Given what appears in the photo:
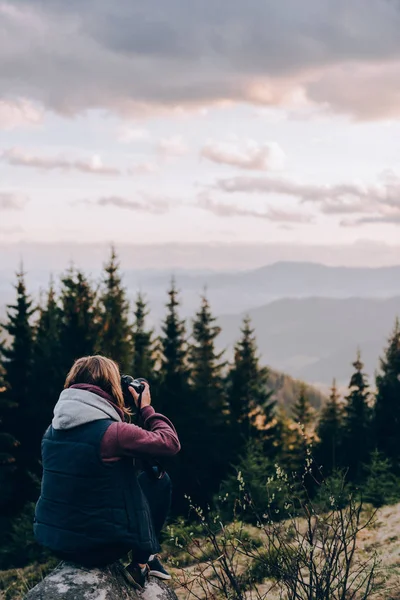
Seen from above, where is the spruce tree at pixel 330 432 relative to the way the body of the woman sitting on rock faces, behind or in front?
in front

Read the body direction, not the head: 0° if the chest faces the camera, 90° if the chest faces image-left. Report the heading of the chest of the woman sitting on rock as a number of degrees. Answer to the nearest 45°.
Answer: approximately 225°

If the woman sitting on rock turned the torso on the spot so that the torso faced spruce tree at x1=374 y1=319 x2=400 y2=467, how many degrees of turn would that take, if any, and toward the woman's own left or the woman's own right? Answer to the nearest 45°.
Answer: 0° — they already face it

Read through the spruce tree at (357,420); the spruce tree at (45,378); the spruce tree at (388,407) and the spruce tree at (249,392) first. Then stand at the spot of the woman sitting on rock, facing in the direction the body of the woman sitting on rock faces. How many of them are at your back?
0

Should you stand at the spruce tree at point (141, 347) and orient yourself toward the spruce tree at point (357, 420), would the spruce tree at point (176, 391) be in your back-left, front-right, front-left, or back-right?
front-right

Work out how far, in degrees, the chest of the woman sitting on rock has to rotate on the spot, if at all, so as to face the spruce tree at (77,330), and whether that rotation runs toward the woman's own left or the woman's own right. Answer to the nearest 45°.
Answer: approximately 45° to the woman's own left

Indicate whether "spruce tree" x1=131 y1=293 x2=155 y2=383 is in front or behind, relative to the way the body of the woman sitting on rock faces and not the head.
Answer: in front

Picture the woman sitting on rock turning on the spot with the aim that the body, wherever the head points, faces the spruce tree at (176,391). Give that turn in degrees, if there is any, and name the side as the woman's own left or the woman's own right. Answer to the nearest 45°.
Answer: approximately 45° to the woman's own left

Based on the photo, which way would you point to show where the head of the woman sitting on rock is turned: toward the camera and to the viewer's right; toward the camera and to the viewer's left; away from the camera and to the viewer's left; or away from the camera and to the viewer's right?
away from the camera and to the viewer's right

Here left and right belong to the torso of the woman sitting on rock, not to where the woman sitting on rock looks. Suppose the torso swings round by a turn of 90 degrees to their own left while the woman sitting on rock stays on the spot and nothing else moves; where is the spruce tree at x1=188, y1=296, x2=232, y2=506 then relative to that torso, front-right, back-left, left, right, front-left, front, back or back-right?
front-right

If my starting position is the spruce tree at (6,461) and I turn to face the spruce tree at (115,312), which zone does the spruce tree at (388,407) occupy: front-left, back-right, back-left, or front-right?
front-right

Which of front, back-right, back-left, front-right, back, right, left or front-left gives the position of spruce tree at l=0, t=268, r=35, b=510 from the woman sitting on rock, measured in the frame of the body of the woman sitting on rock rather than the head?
front-left

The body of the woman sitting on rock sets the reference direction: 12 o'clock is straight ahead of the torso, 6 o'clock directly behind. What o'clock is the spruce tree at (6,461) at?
The spruce tree is roughly at 10 o'clock from the woman sitting on rock.
